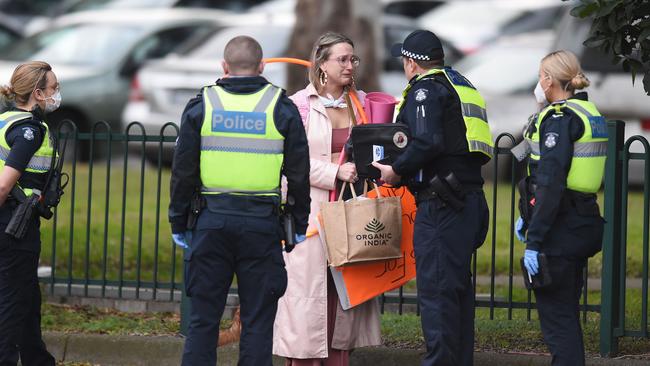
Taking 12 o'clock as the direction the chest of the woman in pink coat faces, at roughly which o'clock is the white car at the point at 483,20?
The white car is roughly at 8 o'clock from the woman in pink coat.

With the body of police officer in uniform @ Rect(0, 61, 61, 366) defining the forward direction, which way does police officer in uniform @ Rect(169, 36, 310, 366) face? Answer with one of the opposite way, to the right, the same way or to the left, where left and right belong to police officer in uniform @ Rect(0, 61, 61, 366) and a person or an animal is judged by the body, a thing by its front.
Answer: to the left

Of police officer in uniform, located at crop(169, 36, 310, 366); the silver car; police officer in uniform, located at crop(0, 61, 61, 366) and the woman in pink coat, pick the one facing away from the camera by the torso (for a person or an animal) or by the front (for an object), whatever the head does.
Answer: police officer in uniform, located at crop(169, 36, 310, 366)

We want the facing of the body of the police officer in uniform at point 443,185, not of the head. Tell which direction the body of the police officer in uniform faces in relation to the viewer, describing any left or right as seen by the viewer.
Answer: facing away from the viewer and to the left of the viewer

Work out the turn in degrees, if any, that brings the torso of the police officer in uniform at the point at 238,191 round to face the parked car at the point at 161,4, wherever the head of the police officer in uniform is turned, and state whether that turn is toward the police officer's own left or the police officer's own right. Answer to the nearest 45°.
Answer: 0° — they already face it

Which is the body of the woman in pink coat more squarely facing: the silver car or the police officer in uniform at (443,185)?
the police officer in uniform

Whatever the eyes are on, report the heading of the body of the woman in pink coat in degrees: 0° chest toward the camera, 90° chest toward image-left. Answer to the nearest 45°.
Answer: approximately 315°

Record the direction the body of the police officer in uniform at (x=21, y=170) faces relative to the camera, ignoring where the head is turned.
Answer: to the viewer's right

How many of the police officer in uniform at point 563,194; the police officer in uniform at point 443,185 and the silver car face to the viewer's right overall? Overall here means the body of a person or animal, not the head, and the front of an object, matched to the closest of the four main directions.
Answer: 0

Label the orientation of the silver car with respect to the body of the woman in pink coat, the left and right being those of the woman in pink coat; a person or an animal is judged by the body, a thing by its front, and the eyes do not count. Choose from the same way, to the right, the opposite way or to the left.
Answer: to the right

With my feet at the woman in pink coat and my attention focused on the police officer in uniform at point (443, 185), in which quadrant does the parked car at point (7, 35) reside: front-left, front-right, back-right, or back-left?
back-left

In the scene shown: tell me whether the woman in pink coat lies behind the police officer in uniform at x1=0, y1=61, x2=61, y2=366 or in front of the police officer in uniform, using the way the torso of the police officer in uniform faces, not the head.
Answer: in front

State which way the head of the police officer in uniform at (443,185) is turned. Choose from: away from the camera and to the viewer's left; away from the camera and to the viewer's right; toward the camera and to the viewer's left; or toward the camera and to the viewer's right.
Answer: away from the camera and to the viewer's left

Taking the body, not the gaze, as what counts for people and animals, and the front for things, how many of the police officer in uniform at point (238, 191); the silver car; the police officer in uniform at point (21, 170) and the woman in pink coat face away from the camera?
1

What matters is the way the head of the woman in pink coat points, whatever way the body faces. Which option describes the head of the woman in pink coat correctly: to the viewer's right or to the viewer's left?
to the viewer's right

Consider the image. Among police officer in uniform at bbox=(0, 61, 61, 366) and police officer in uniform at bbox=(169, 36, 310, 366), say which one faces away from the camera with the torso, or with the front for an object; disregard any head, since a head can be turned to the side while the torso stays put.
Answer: police officer in uniform at bbox=(169, 36, 310, 366)

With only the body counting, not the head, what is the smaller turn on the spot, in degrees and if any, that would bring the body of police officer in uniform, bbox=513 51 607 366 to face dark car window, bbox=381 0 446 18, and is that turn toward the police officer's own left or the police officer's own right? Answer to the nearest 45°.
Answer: approximately 45° to the police officer's own right
